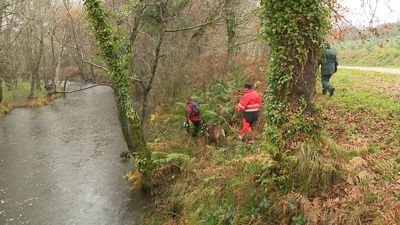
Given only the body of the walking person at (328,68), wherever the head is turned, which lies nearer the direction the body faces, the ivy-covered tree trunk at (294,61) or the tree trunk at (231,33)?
the tree trunk

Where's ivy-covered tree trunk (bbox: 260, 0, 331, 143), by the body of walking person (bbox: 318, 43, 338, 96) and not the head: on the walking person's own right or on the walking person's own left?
on the walking person's own left

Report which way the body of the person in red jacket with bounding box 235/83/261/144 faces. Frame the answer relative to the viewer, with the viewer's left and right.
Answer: facing away from the viewer and to the left of the viewer

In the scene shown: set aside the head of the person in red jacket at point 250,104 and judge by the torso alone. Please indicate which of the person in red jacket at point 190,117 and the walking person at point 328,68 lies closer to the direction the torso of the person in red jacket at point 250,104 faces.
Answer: the person in red jacket

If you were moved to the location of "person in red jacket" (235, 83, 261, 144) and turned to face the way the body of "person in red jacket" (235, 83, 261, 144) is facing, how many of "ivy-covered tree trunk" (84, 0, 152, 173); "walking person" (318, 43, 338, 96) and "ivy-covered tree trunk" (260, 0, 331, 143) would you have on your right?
1

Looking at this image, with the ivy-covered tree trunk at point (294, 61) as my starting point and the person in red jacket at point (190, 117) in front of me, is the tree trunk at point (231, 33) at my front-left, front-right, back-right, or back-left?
front-right

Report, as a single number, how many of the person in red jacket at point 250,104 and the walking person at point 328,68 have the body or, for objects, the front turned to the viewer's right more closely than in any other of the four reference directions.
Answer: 0

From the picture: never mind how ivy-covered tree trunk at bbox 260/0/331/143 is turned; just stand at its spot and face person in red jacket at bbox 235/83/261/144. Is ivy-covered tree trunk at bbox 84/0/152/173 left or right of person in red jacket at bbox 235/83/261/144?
left

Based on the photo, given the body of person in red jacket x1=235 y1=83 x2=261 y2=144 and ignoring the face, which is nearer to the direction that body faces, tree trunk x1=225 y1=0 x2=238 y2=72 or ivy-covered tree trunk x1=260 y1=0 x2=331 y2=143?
the tree trunk

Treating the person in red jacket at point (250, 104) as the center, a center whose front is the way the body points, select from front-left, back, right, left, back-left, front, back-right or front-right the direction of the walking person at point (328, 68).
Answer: right
